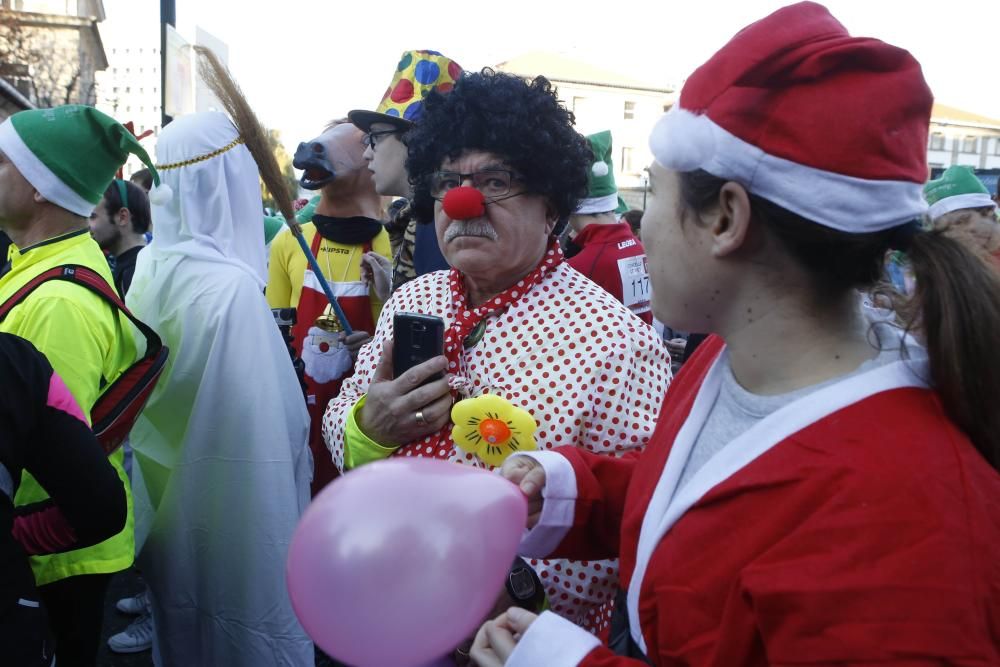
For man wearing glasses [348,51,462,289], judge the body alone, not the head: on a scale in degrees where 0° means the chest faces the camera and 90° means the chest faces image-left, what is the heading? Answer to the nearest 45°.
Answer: approximately 90°

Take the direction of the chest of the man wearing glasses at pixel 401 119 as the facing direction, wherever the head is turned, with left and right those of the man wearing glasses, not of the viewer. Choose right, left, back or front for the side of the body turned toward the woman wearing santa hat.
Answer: left

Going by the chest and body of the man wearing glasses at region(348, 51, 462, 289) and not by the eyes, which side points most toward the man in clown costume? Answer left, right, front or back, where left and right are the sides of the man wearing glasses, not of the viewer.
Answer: left
